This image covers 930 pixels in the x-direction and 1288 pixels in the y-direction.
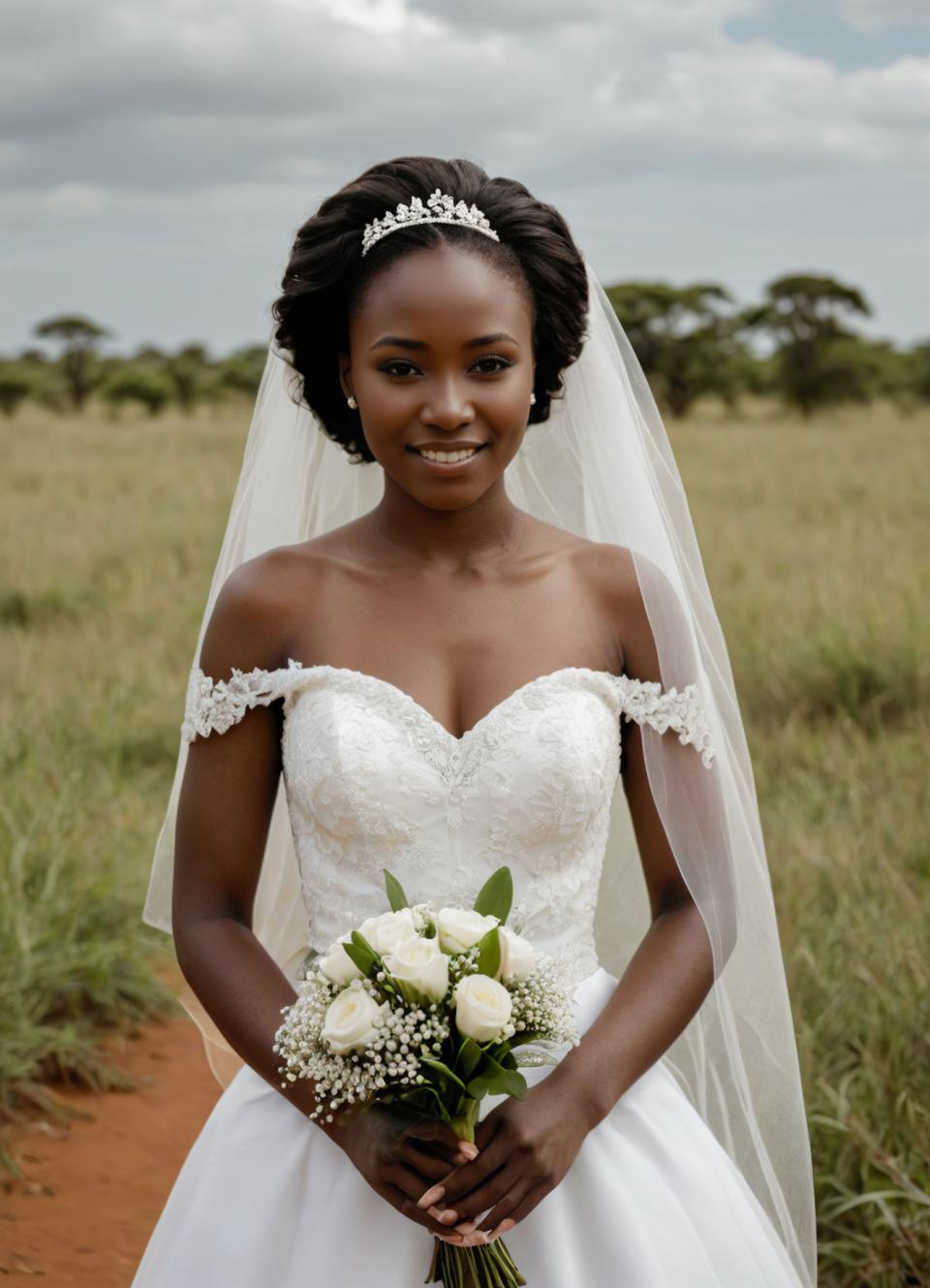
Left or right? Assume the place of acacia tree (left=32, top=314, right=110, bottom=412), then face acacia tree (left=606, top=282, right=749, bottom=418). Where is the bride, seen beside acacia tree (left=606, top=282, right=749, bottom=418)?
right

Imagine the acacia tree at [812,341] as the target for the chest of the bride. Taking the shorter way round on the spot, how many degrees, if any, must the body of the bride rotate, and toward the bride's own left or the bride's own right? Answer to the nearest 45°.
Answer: approximately 180°

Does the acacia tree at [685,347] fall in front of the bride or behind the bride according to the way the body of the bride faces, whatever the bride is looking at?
behind

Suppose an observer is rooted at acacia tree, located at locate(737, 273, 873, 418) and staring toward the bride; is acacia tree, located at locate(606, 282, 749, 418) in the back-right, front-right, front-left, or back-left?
front-right

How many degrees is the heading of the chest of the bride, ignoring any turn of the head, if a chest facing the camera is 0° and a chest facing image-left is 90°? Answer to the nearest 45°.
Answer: approximately 0°

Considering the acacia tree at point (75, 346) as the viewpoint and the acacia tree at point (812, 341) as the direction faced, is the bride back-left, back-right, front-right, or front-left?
front-right

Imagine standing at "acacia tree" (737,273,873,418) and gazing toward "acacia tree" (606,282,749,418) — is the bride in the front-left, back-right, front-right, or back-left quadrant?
front-left

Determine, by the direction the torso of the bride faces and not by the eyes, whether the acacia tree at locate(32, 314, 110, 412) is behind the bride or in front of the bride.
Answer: behind
